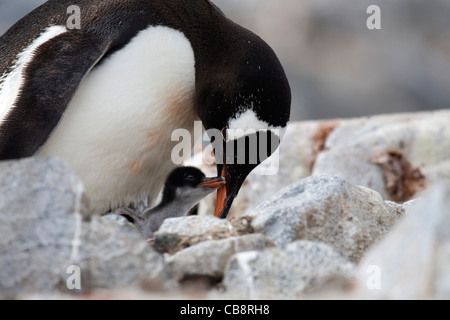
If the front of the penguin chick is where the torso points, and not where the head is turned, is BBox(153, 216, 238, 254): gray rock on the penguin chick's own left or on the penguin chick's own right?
on the penguin chick's own right

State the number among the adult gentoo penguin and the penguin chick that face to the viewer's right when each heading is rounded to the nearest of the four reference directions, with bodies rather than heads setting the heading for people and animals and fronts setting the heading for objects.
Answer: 2

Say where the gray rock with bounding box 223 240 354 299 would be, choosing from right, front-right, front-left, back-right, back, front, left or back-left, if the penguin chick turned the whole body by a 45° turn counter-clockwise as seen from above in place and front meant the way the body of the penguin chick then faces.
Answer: back-right

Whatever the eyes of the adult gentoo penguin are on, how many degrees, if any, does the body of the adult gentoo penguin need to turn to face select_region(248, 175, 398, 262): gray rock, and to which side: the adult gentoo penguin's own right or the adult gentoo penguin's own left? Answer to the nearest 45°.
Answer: approximately 45° to the adult gentoo penguin's own right

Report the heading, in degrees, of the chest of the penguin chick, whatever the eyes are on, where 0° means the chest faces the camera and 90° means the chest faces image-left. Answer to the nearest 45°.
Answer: approximately 270°

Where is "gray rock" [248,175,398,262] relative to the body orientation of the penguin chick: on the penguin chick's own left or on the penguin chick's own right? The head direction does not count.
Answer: on the penguin chick's own right

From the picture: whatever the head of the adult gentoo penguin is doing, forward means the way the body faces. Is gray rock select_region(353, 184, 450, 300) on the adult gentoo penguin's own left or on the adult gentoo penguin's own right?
on the adult gentoo penguin's own right

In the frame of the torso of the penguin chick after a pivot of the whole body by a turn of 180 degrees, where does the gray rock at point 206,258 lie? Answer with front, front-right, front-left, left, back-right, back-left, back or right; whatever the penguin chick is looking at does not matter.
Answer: left

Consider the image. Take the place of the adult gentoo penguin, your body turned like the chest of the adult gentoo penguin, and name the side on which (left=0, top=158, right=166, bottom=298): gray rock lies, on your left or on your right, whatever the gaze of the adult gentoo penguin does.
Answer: on your right

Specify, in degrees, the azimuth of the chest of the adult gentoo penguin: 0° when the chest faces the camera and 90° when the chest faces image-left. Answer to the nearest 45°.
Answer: approximately 270°
